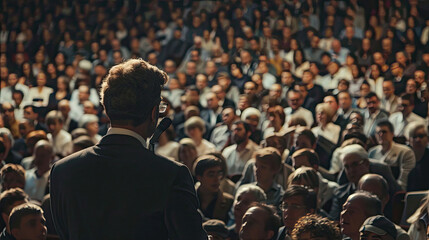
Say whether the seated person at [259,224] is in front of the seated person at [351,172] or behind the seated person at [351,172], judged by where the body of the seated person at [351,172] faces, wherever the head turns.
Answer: in front

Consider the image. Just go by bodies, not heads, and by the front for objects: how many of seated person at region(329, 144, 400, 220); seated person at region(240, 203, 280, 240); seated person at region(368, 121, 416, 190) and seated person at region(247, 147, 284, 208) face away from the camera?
0

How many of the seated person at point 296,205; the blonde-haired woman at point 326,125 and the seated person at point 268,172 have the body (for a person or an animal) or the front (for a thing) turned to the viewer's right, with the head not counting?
0

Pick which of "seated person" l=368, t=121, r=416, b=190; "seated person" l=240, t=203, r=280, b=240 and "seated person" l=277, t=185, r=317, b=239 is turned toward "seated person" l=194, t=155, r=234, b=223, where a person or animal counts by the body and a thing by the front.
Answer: "seated person" l=368, t=121, r=416, b=190

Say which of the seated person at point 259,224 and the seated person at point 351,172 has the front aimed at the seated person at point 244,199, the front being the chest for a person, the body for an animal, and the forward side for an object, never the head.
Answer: the seated person at point 351,172

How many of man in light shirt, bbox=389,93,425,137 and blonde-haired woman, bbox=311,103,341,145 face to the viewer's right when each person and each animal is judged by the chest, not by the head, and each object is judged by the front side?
0

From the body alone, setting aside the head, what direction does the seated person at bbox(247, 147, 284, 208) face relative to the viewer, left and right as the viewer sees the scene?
facing the viewer and to the left of the viewer

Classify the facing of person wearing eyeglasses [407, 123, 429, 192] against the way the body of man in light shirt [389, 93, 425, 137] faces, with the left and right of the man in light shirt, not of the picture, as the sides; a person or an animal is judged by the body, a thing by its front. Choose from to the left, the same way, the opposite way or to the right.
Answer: the same way

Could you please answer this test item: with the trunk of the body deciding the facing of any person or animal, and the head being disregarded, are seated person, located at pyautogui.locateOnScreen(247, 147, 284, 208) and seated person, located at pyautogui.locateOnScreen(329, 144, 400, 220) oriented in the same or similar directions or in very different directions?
same or similar directions

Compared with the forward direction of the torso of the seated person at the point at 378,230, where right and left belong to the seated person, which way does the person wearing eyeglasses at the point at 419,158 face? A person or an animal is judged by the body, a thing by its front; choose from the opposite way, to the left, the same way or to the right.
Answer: the same way

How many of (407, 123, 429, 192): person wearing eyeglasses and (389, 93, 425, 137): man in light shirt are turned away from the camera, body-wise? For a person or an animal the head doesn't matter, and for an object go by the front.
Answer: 0

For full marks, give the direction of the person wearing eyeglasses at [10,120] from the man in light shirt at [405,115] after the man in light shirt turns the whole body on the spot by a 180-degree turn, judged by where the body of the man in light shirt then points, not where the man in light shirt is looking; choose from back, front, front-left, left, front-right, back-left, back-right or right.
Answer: back-left

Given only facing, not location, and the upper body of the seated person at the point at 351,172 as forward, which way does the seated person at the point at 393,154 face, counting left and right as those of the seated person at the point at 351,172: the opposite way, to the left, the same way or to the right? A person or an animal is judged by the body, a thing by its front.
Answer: the same way

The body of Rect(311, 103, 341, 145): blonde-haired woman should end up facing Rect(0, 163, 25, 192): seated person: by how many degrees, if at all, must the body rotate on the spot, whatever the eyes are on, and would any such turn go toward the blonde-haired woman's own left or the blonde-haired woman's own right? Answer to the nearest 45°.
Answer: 0° — they already face them

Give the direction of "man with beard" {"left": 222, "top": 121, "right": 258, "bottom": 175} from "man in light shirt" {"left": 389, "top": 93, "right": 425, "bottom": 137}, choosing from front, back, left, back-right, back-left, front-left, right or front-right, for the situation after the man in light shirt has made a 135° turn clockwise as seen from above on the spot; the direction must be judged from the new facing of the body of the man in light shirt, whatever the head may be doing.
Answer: back-left

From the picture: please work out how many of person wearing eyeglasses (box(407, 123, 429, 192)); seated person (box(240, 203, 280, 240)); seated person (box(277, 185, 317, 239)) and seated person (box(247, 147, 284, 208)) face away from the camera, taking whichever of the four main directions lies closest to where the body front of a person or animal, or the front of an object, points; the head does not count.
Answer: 0
